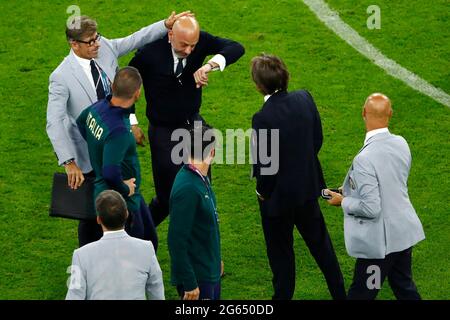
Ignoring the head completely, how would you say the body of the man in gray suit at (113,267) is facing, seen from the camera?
away from the camera

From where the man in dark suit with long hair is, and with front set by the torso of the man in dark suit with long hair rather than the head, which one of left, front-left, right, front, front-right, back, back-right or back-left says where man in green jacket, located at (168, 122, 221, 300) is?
left

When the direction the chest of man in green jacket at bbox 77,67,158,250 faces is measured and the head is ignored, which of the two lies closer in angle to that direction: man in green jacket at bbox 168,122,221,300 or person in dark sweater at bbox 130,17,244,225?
the person in dark sweater

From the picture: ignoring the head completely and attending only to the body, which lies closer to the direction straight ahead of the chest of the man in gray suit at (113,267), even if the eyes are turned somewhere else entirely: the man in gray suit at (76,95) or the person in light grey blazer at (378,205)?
the man in gray suit

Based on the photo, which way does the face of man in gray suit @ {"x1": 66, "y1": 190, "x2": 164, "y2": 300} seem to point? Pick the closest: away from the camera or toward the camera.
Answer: away from the camera

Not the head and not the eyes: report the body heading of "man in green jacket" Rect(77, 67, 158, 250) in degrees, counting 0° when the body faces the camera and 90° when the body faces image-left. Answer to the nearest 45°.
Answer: approximately 225°

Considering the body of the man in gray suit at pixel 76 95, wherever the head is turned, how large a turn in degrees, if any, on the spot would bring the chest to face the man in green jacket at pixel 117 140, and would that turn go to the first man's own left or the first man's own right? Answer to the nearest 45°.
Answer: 0° — they already face them

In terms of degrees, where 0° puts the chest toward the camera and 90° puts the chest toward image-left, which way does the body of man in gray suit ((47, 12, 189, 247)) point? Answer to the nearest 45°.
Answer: approximately 315°

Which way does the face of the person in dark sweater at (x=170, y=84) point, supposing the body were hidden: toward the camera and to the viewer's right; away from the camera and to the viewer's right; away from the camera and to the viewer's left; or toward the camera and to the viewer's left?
toward the camera and to the viewer's right

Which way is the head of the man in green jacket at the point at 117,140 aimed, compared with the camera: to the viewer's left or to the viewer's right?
to the viewer's right
